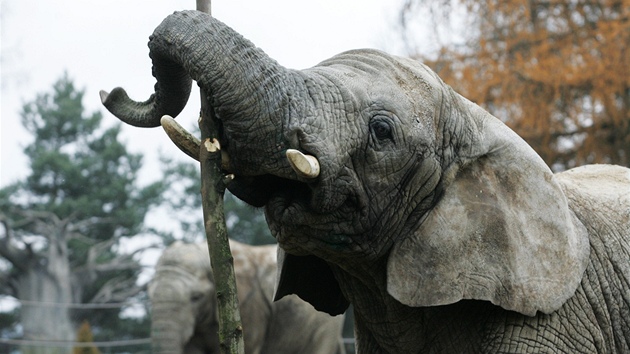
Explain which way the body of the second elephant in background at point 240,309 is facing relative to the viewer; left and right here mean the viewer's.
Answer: facing the viewer and to the left of the viewer

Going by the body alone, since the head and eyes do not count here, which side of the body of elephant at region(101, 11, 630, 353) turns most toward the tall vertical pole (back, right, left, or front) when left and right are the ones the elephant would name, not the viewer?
front

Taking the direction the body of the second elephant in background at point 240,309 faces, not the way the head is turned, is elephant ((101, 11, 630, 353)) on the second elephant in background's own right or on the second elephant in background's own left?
on the second elephant in background's own left

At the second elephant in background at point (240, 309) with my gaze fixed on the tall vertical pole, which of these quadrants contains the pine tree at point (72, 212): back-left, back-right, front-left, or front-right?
back-right

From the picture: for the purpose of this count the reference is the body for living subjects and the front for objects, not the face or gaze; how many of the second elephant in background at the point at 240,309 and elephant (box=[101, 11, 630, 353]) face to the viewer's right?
0

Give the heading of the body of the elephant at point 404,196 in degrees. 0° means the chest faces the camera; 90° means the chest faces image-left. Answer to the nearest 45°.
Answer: approximately 45°

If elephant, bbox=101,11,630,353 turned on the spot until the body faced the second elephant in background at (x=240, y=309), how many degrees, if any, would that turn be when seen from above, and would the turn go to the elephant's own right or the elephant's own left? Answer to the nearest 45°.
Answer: approximately 135° to the elephant's own right

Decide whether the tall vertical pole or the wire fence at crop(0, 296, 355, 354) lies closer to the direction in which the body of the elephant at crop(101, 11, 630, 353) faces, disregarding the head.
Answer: the tall vertical pole
